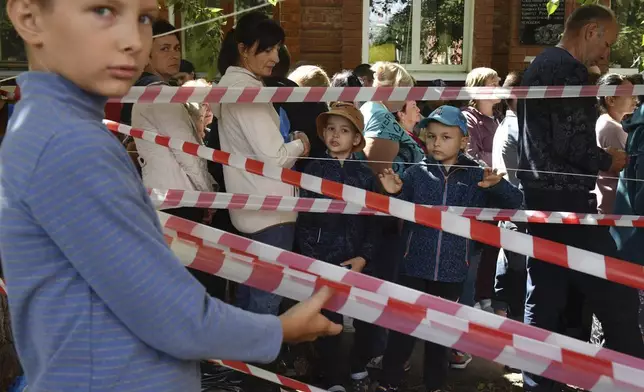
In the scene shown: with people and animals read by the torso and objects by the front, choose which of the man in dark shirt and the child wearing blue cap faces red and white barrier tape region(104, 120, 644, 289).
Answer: the child wearing blue cap

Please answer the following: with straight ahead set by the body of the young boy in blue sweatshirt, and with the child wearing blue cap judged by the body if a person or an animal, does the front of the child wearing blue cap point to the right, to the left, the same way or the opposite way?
to the right

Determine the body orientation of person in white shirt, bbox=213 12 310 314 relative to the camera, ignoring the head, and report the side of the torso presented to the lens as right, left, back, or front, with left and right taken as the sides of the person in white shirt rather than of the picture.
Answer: right

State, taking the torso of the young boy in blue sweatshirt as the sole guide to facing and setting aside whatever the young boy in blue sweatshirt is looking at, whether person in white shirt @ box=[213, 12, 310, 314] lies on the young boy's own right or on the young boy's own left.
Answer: on the young boy's own left

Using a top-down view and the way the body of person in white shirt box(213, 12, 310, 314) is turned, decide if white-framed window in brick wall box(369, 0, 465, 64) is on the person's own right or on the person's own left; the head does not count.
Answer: on the person's own left

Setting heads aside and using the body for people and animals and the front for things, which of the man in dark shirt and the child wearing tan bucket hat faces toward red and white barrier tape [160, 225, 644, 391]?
the child wearing tan bucket hat

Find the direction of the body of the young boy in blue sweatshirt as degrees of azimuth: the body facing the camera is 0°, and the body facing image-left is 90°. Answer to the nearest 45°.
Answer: approximately 270°

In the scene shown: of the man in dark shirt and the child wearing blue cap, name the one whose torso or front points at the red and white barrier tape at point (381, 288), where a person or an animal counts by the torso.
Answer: the child wearing blue cap
